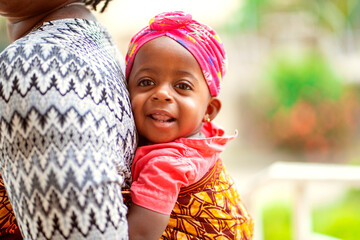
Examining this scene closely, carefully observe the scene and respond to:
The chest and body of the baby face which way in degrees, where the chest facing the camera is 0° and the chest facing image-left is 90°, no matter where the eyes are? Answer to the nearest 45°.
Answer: approximately 90°

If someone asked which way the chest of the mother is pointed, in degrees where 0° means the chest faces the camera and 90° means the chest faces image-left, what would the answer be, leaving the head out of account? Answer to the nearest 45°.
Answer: approximately 90°
